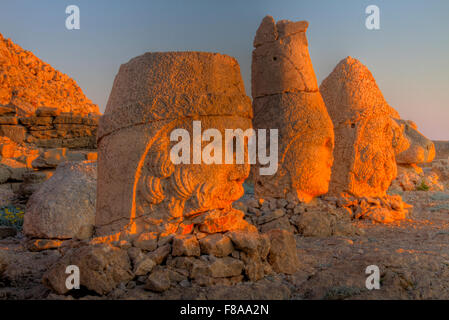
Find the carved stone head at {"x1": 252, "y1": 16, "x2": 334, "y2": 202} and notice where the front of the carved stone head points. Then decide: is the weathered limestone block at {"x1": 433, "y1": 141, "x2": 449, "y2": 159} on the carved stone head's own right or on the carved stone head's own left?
on the carved stone head's own left

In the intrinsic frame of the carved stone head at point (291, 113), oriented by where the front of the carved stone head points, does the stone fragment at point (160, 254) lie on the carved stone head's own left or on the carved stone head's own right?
on the carved stone head's own right
